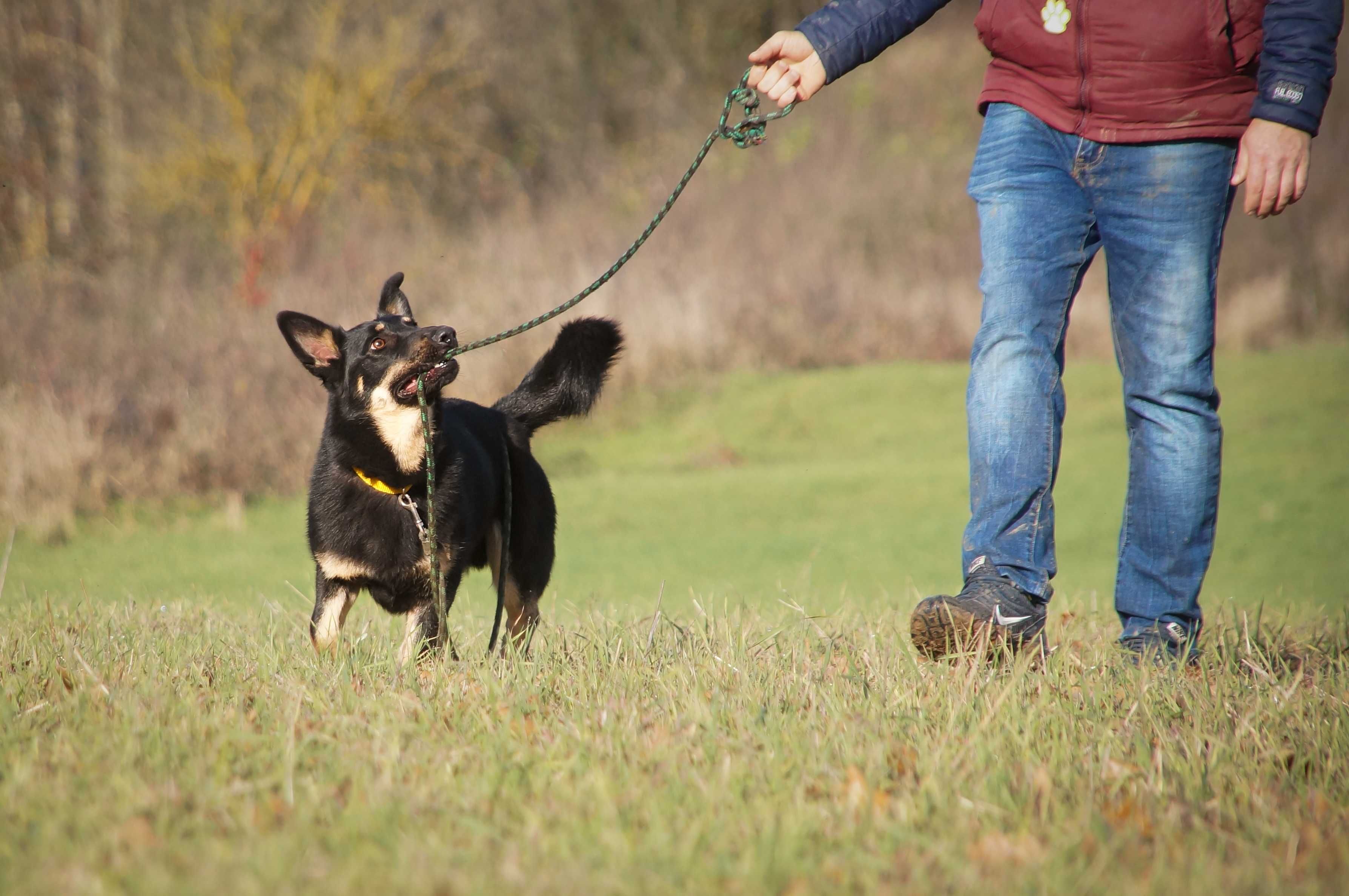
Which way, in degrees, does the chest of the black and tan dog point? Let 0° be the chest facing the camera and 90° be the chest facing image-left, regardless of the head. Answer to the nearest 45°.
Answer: approximately 45°

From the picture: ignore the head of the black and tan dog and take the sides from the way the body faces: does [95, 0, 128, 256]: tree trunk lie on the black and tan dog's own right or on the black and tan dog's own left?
on the black and tan dog's own right

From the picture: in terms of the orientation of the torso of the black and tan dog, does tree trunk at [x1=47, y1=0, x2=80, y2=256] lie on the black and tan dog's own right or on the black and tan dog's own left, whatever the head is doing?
on the black and tan dog's own right
